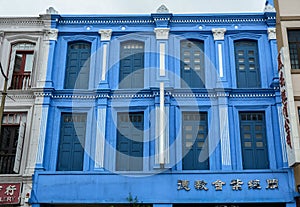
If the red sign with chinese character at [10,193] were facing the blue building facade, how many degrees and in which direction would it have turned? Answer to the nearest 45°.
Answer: approximately 90° to its left

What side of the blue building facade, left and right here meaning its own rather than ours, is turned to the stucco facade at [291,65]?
left

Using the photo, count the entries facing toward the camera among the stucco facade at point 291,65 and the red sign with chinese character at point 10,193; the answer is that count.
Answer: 2

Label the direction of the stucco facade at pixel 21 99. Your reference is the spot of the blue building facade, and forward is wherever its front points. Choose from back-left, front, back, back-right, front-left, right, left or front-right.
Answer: right

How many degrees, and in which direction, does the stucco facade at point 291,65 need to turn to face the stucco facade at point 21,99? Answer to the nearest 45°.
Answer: approximately 90° to its right

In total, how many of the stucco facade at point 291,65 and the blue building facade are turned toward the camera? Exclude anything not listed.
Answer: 2

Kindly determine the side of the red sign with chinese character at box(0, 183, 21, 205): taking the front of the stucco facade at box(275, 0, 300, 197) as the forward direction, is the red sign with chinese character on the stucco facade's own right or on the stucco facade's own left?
on the stucco facade's own right

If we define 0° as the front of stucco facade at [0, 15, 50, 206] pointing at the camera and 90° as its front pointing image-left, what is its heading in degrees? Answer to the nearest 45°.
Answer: approximately 0°
